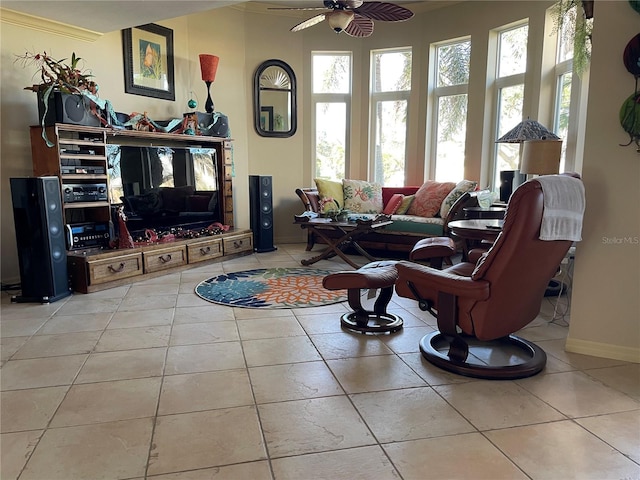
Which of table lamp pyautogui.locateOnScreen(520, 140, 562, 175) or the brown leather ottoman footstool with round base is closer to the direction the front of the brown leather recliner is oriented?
the brown leather ottoman footstool with round base

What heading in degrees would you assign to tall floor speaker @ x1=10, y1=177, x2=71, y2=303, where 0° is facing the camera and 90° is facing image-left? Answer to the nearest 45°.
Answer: approximately 315°

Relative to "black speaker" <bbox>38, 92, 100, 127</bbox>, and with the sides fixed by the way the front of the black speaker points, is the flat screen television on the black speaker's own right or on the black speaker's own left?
on the black speaker's own left

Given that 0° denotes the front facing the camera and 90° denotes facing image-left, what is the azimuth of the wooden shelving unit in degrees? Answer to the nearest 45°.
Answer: approximately 315°

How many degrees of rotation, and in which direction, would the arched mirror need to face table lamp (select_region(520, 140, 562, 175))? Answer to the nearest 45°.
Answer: approximately 45° to its left

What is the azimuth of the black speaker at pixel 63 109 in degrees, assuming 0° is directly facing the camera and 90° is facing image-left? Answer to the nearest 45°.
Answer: approximately 315°

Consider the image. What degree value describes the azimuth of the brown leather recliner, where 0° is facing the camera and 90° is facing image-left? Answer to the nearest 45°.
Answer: approximately 135°

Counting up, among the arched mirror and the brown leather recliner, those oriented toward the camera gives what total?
1

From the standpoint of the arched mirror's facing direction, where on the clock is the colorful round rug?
The colorful round rug is roughly at 12 o'clock from the arched mirror.
